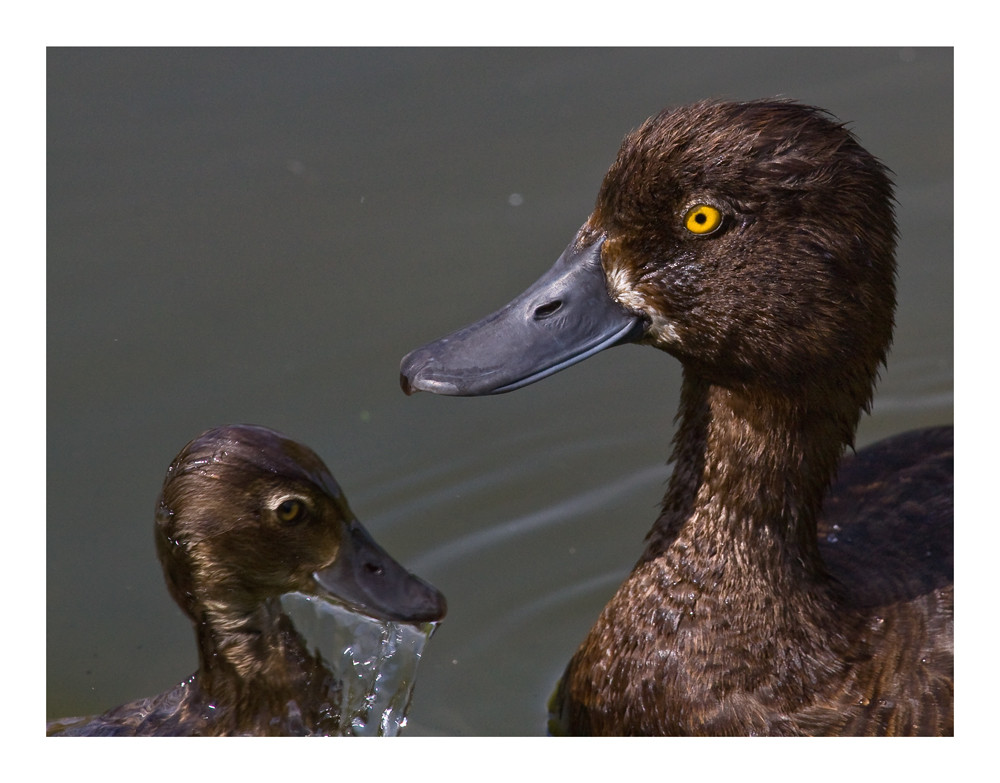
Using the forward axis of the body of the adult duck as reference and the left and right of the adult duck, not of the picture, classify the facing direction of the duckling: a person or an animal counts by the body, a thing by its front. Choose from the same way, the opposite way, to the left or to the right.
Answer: the opposite way

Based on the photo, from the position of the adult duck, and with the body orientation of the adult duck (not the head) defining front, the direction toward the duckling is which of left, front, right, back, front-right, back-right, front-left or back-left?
front

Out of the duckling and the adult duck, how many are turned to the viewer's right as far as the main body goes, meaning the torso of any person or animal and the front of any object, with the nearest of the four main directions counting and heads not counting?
1

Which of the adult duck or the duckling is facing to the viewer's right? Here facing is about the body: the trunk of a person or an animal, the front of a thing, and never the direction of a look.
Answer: the duckling

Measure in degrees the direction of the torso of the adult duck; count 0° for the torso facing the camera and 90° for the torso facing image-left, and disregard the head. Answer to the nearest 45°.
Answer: approximately 90°

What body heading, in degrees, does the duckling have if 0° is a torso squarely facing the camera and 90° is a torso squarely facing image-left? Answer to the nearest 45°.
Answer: approximately 270°

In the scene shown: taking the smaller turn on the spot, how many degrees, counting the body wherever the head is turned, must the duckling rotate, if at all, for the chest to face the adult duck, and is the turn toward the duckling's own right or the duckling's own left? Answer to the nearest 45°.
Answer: approximately 45° to the duckling's own right
